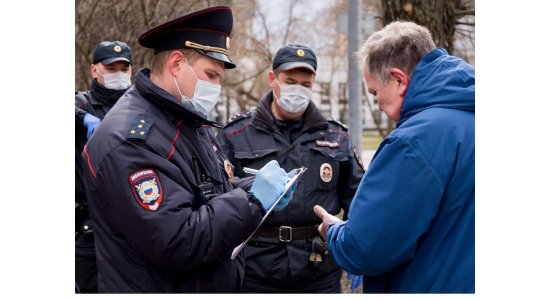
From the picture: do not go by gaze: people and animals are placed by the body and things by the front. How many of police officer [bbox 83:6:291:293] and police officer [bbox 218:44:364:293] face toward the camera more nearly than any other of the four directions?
1

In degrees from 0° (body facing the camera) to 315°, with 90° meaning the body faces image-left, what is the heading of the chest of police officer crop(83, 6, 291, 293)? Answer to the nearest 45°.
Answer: approximately 270°

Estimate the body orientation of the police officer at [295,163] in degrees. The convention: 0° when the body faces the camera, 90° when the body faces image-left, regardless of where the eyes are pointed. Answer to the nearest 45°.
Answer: approximately 0°

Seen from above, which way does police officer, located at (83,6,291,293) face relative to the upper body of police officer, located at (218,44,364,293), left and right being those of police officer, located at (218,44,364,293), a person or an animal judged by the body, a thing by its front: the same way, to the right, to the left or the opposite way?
to the left

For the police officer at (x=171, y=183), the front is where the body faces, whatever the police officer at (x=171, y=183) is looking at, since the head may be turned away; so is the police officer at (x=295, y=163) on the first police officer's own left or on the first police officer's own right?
on the first police officer's own left

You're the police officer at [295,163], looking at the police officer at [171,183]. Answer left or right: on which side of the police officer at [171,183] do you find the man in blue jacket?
left

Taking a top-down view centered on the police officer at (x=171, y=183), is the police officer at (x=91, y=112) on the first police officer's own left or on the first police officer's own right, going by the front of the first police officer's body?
on the first police officer's own left
